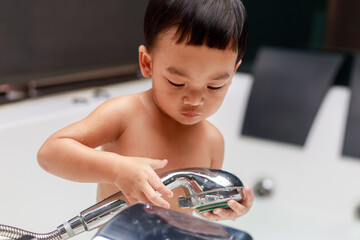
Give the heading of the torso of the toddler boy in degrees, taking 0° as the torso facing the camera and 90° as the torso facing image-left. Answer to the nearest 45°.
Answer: approximately 315°
